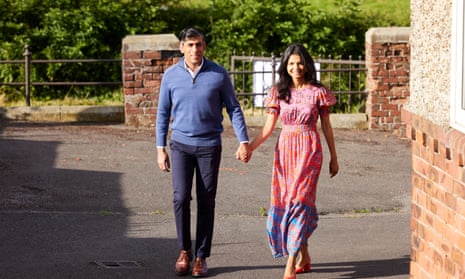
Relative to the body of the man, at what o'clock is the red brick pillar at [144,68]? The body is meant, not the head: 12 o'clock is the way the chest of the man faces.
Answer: The red brick pillar is roughly at 6 o'clock from the man.

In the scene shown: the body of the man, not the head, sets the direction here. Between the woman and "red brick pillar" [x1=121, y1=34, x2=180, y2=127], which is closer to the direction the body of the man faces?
the woman

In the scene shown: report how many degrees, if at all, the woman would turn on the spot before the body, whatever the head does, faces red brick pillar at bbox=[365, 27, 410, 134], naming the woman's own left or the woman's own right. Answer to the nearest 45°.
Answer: approximately 180°

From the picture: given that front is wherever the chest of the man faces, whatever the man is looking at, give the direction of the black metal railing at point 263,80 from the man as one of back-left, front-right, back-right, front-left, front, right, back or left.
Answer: back

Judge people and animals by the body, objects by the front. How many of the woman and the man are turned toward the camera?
2

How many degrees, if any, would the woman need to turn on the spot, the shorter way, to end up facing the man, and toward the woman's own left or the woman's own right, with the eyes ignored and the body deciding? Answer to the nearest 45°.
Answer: approximately 90° to the woman's own right

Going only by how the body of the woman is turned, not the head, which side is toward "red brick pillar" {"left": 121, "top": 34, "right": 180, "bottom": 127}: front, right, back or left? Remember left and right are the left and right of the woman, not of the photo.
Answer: back

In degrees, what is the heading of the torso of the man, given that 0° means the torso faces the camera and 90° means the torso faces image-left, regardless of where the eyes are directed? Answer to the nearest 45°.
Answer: approximately 0°

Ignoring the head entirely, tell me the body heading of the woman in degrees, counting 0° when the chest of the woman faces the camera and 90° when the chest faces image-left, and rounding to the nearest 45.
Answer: approximately 0°

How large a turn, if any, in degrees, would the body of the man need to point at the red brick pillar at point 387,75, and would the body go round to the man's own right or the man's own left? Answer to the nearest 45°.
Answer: approximately 180°
